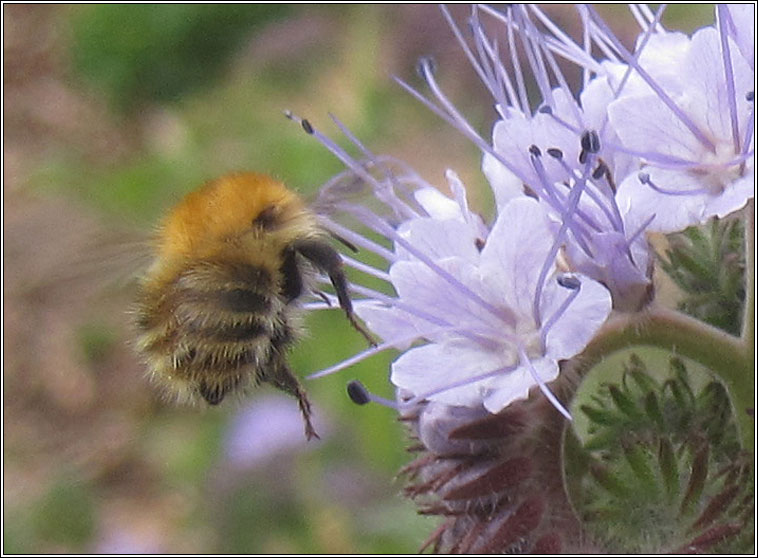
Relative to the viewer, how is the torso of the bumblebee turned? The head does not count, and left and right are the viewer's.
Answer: facing away from the viewer and to the right of the viewer
